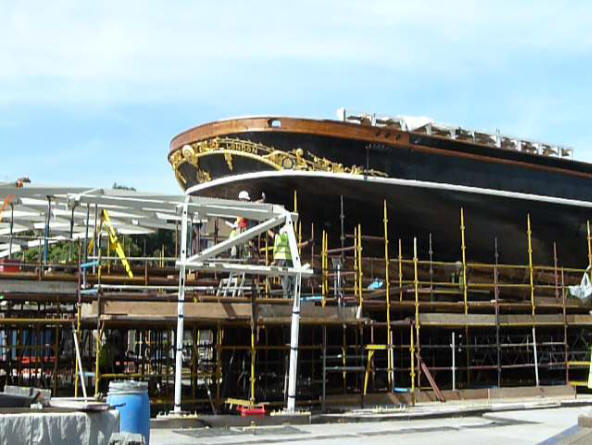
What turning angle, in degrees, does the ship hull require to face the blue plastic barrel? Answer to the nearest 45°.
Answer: approximately 135° to its right

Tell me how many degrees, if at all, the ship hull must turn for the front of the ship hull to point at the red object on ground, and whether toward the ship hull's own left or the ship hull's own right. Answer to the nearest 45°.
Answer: approximately 135° to the ship hull's own right

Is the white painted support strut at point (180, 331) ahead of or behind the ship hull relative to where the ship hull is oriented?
behind

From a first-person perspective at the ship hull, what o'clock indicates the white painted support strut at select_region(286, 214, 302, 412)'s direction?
The white painted support strut is roughly at 5 o'clock from the ship hull.

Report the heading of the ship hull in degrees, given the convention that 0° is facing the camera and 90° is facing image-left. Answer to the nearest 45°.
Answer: approximately 225°
